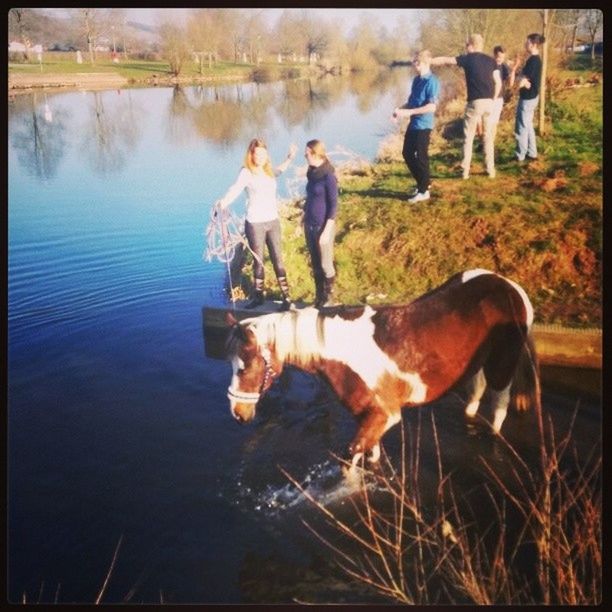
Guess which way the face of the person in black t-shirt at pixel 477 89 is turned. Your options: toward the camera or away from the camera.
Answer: away from the camera

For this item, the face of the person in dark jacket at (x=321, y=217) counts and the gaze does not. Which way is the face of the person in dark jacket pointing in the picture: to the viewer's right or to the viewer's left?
to the viewer's left

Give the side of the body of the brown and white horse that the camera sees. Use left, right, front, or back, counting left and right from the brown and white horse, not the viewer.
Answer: left

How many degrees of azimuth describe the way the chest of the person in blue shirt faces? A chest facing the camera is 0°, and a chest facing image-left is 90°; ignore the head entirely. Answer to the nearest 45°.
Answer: approximately 90°

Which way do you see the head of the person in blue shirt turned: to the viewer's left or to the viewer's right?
to the viewer's left
